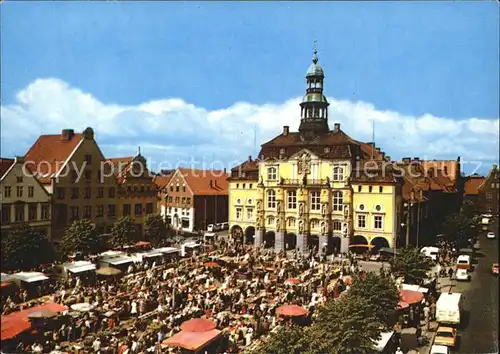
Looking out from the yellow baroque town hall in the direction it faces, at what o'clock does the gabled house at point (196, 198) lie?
The gabled house is roughly at 4 o'clock from the yellow baroque town hall.

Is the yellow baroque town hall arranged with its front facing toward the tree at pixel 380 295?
yes

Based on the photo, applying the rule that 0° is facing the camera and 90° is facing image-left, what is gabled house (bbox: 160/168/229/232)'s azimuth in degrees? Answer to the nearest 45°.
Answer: approximately 45°

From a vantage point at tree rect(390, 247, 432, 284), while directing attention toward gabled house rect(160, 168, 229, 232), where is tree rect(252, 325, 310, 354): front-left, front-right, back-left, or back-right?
back-left

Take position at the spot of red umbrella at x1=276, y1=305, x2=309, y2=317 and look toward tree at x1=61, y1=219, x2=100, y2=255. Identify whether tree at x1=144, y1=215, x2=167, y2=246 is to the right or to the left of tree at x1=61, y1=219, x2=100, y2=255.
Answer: right

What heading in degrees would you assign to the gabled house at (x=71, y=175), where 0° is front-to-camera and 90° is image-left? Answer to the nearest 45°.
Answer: approximately 315°

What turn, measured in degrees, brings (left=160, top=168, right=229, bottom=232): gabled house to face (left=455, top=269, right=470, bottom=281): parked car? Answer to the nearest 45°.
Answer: approximately 90° to its left

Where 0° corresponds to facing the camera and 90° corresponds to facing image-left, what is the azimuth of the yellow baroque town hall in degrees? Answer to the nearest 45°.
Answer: approximately 0°
